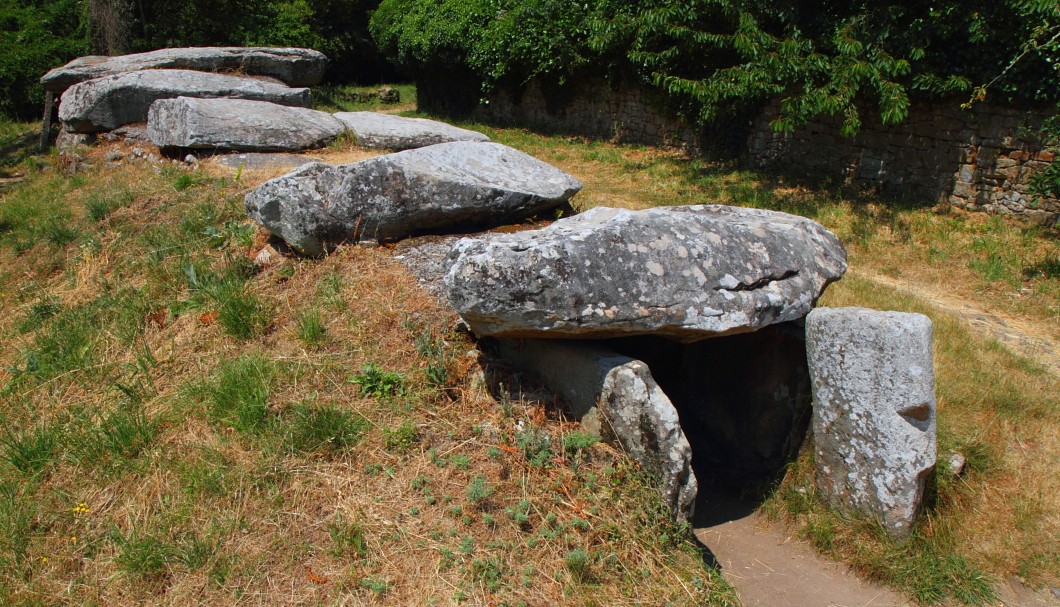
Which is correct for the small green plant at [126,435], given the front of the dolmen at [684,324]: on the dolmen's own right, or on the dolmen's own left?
on the dolmen's own right

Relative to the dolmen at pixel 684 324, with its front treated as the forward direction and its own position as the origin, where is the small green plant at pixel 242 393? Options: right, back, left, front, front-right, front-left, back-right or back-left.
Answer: right

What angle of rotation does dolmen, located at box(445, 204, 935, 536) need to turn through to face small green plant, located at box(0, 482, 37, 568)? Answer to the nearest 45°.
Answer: approximately 45° to its right

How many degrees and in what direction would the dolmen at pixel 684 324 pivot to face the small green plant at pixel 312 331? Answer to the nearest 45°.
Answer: approximately 90° to its right

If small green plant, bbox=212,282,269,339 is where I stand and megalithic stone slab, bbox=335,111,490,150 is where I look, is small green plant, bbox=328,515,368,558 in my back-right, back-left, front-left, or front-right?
back-right

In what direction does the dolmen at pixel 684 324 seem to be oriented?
toward the camera

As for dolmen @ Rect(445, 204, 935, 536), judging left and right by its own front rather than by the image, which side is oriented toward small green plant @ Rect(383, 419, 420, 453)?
right

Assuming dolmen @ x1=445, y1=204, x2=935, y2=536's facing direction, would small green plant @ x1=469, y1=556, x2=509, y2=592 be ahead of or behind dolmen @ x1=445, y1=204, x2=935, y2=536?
ahead

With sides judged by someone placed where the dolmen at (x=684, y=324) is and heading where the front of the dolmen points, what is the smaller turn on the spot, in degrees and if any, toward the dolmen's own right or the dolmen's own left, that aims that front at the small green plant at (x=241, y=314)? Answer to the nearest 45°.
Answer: approximately 90° to the dolmen's own right

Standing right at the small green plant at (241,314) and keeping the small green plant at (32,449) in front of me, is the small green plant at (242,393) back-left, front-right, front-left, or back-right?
front-left

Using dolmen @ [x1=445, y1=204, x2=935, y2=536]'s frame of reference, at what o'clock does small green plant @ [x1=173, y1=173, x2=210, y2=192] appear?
The small green plant is roughly at 4 o'clock from the dolmen.
